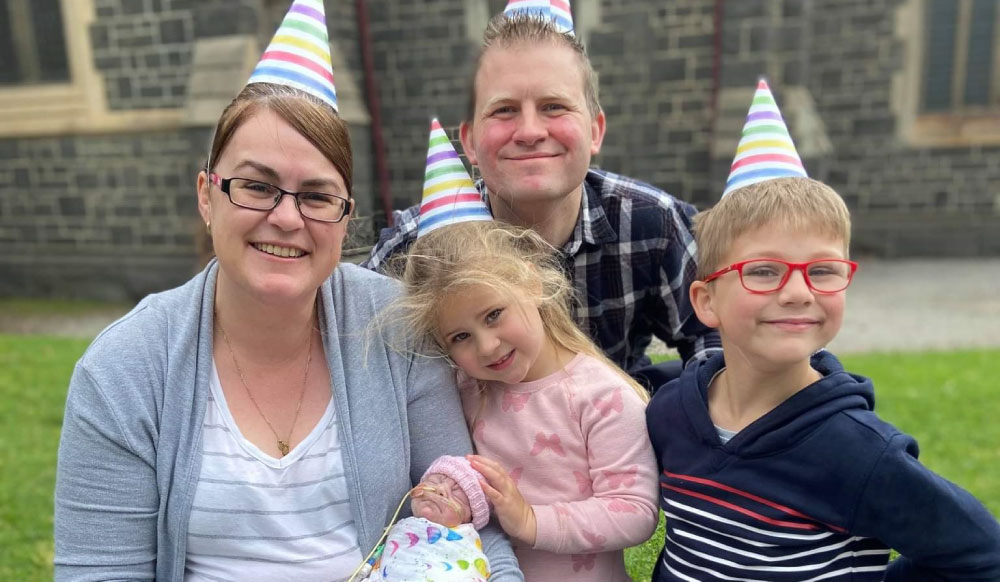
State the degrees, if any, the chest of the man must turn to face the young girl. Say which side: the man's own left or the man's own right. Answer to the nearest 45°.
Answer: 0° — they already face them

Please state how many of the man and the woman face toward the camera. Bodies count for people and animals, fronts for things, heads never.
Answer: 2

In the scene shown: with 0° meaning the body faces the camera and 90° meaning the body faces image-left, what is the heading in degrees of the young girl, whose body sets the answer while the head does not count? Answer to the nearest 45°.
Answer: approximately 45°

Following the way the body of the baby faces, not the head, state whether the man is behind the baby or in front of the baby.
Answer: behind

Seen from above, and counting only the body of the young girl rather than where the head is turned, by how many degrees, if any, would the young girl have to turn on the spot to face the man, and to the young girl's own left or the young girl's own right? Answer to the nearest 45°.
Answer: approximately 135° to the young girl's own right

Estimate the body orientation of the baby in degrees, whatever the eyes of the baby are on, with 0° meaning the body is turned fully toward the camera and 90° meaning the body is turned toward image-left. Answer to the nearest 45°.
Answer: approximately 0°

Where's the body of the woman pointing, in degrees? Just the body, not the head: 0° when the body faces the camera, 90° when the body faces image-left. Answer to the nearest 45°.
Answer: approximately 0°

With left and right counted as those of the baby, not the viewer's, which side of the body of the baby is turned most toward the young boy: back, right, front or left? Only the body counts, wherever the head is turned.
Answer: left

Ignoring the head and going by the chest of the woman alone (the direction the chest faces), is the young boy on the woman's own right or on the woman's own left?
on the woman's own left
